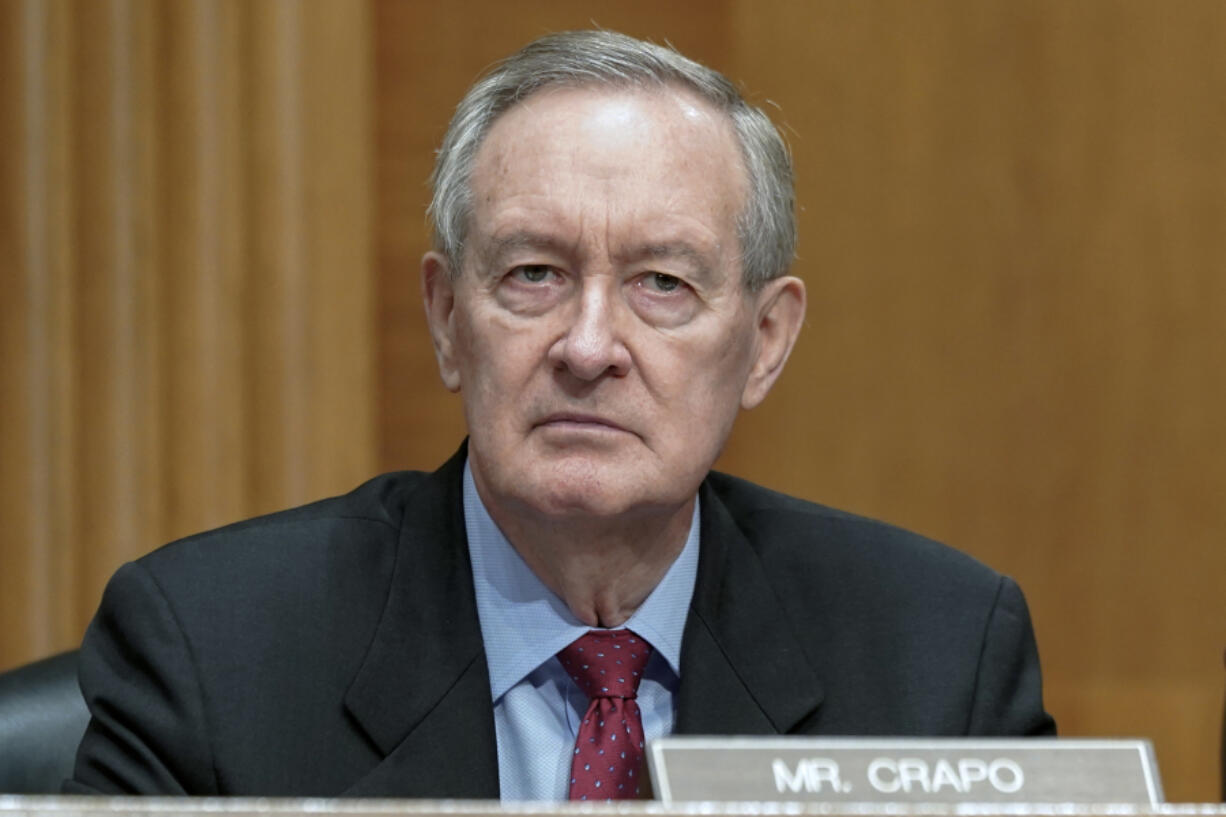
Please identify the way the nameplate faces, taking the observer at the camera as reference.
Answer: facing the viewer

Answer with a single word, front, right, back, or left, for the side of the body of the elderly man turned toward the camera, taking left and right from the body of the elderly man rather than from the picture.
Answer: front

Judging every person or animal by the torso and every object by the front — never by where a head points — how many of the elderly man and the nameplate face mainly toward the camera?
2

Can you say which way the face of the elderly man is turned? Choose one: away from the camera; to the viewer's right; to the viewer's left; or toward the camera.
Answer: toward the camera

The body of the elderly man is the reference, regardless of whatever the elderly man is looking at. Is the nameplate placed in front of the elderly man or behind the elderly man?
in front

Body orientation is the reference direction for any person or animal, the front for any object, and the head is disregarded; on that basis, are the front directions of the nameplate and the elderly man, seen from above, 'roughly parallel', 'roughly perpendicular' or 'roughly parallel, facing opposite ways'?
roughly parallel

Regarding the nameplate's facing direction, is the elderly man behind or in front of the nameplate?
behind
